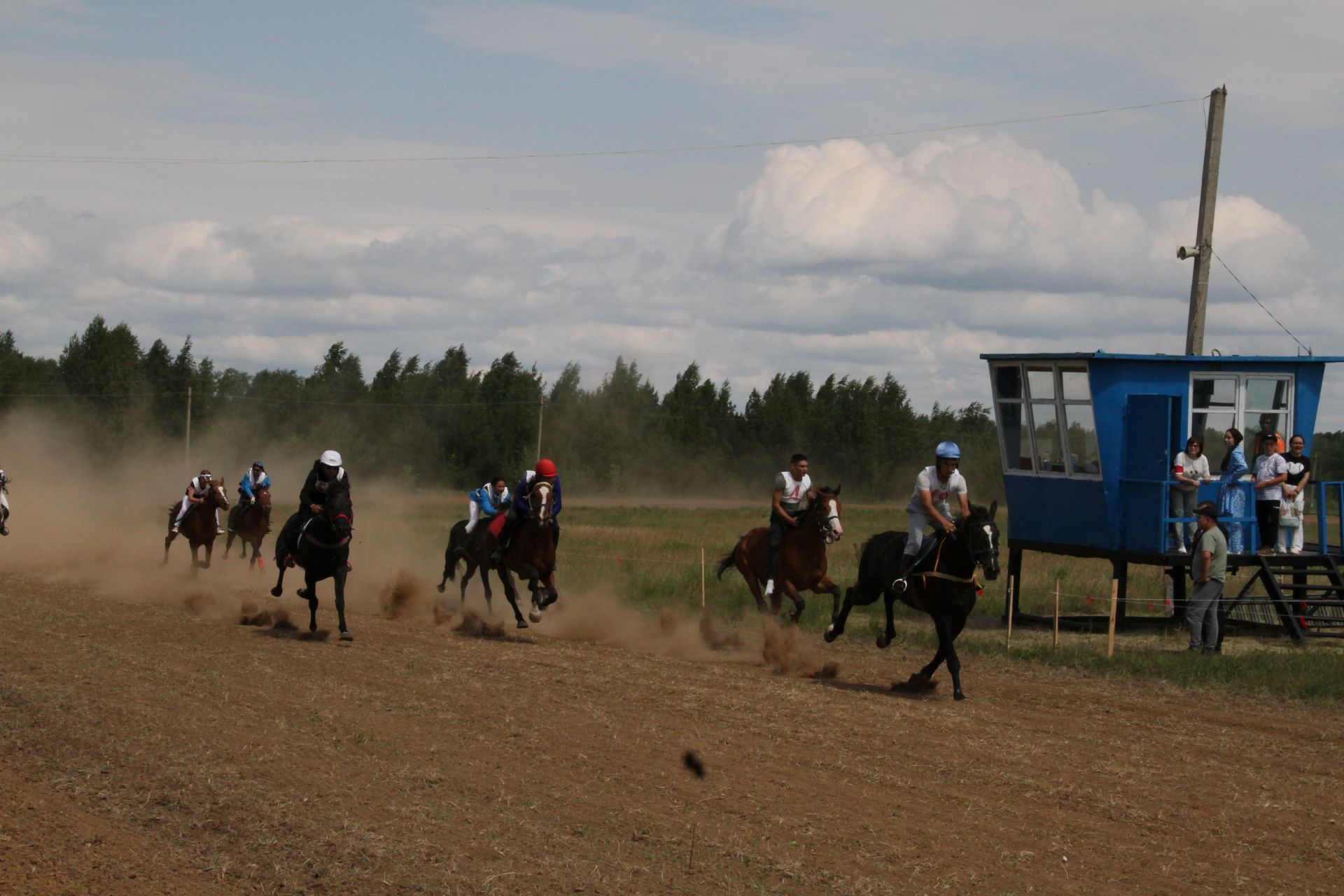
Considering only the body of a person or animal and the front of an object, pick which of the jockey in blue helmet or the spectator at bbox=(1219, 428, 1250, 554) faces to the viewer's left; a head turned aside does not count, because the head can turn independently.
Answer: the spectator

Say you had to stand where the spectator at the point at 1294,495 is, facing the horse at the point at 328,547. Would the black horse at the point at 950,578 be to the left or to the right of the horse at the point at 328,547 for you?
left

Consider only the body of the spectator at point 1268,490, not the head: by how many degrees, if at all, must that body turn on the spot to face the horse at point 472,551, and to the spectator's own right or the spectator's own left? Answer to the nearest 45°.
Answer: approximately 45° to the spectator's own right

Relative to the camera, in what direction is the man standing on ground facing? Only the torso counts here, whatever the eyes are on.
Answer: to the viewer's left

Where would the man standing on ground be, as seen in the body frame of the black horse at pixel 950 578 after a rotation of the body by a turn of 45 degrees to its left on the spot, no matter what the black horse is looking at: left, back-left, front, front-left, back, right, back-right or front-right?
front-left

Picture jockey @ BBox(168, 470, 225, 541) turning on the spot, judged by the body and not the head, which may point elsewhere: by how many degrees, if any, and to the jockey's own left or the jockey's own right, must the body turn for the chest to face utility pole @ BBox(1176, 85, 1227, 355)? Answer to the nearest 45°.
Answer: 0° — they already face it

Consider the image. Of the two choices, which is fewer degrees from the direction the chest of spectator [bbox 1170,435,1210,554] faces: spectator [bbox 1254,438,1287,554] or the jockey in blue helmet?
the jockey in blue helmet

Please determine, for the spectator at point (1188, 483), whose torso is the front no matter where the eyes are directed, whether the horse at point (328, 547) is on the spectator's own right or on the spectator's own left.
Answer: on the spectator's own right

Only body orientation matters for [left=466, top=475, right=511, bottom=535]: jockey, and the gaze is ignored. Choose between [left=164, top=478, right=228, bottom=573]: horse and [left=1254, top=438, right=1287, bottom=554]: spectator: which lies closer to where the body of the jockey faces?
the spectator

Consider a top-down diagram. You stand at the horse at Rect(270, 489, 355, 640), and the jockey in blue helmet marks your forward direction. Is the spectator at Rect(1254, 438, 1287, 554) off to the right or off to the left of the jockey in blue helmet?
left

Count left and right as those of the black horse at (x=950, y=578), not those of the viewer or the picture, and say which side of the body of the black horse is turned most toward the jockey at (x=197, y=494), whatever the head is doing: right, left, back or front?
back
